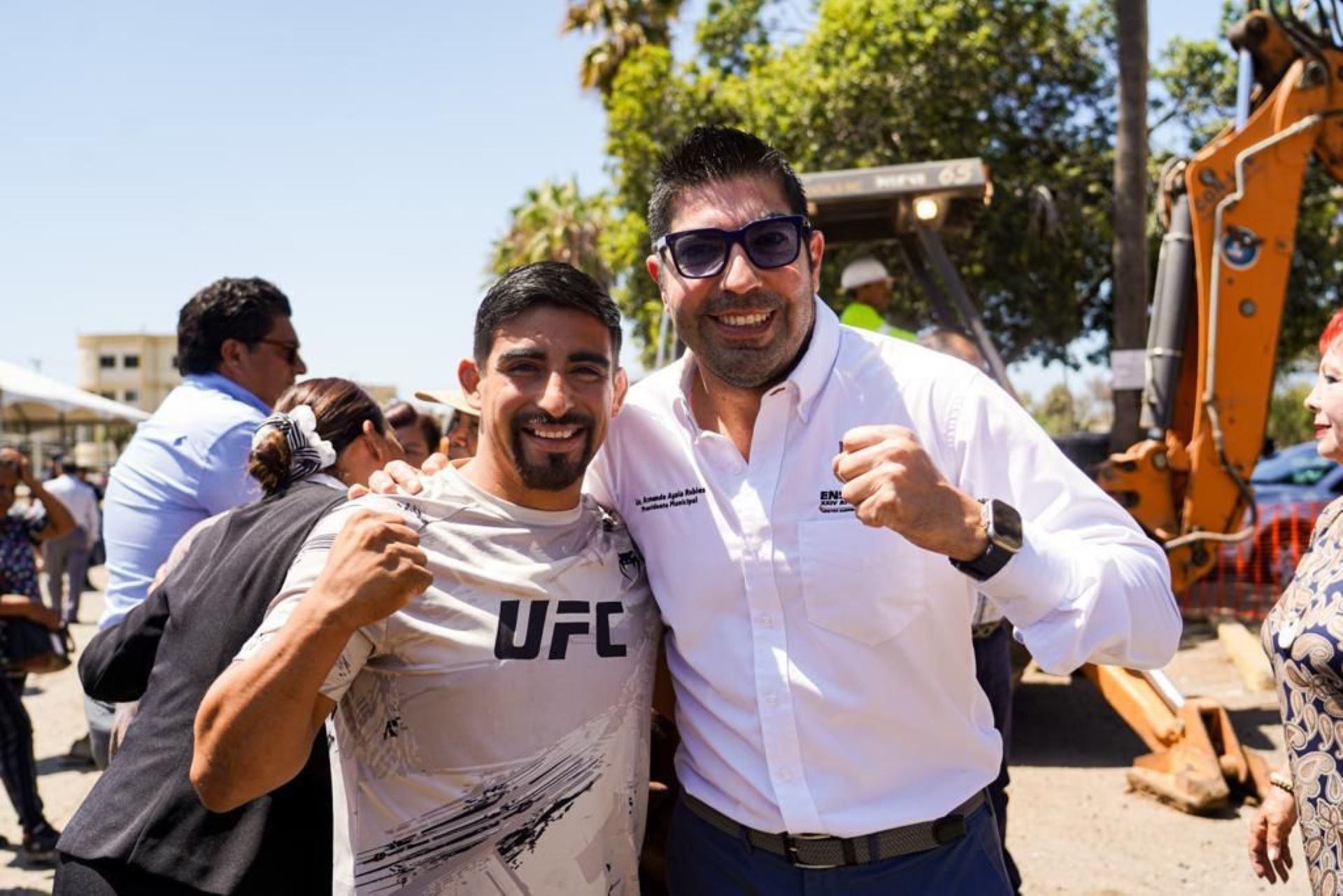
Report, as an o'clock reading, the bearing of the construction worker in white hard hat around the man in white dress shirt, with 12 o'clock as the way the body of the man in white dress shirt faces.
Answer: The construction worker in white hard hat is roughly at 6 o'clock from the man in white dress shirt.

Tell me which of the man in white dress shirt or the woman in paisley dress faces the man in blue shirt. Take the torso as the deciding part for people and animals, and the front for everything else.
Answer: the woman in paisley dress

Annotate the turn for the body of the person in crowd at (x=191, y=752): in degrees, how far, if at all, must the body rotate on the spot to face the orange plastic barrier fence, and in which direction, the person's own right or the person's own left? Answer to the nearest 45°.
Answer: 0° — they already face it

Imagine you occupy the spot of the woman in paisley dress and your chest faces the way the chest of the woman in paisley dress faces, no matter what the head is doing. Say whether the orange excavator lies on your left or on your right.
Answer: on your right

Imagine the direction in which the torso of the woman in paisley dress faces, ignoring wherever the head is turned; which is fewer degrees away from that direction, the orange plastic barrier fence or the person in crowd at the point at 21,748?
the person in crowd

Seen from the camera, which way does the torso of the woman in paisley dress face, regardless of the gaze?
to the viewer's left

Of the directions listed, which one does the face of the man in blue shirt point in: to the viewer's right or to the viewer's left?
to the viewer's right

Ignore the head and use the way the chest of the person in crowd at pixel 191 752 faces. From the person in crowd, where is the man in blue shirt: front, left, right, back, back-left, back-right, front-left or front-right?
front-left

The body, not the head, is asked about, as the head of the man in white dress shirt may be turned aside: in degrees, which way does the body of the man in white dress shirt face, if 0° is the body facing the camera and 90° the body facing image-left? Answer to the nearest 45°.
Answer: approximately 0°

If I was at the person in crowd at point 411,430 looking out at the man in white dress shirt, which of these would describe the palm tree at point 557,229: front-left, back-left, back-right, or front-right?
back-left

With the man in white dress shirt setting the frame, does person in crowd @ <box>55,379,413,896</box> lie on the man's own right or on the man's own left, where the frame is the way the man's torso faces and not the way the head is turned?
on the man's own right

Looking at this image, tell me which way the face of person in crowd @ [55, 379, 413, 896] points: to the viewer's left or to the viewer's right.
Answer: to the viewer's right
